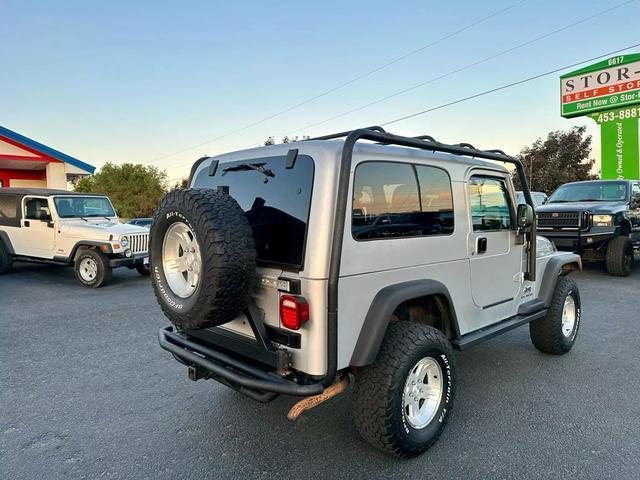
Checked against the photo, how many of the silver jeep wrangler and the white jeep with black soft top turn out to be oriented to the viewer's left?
0

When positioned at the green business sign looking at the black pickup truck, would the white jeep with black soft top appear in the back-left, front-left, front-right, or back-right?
front-right

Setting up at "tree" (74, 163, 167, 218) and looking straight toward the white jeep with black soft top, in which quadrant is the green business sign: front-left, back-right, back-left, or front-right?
front-left

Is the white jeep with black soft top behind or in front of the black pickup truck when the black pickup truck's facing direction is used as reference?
in front

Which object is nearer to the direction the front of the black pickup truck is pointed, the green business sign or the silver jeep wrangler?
the silver jeep wrangler

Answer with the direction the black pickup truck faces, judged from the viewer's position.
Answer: facing the viewer and to the left of the viewer

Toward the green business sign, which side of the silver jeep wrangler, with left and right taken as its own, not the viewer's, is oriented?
front

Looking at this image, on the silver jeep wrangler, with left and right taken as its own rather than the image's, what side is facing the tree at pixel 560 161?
front

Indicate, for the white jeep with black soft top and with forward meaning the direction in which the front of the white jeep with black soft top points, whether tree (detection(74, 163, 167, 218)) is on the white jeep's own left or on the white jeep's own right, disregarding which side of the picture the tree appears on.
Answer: on the white jeep's own left

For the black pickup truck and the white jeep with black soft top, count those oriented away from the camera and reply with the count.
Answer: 0

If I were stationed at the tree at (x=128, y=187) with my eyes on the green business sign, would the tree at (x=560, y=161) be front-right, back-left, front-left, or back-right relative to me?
front-left

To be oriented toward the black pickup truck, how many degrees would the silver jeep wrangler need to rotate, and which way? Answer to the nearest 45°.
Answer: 0° — it already faces it

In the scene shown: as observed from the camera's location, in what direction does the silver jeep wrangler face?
facing away from the viewer and to the right of the viewer

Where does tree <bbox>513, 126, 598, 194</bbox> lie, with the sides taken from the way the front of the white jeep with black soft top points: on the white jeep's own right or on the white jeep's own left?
on the white jeep's own left

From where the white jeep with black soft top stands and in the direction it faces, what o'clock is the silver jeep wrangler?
The silver jeep wrangler is roughly at 1 o'clock from the white jeep with black soft top.
